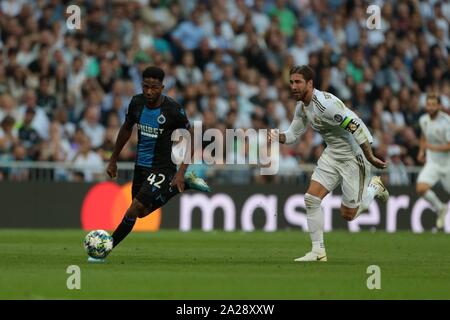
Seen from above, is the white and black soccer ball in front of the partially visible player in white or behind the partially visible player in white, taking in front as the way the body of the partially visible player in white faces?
in front

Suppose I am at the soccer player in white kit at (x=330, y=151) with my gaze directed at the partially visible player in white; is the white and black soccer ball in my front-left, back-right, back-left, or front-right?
back-left

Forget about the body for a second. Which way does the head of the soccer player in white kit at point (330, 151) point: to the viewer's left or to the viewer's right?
to the viewer's left

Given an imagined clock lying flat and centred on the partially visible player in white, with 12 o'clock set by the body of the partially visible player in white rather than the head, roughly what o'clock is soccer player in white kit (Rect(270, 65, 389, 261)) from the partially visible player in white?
The soccer player in white kit is roughly at 11 o'clock from the partially visible player in white.

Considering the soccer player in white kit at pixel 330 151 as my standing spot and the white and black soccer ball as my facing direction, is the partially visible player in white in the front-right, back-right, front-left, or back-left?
back-right

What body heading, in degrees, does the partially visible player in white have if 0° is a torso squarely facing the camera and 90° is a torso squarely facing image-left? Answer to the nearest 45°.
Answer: approximately 45°
